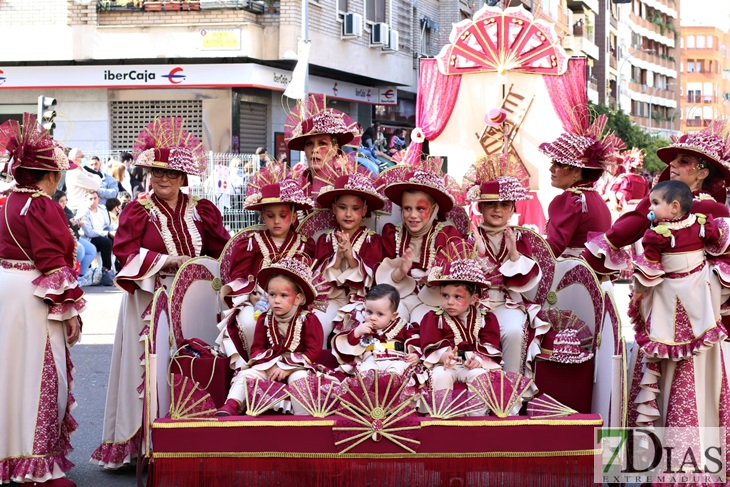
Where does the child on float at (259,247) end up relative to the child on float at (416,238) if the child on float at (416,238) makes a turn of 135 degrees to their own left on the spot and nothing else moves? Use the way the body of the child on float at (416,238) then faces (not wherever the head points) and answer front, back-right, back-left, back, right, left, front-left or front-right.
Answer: back-left

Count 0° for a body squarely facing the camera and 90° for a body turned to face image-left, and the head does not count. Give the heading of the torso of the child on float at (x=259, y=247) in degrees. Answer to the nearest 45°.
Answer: approximately 0°

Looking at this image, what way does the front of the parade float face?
toward the camera

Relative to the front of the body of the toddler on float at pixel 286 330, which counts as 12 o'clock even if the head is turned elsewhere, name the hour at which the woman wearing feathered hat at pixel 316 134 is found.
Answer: The woman wearing feathered hat is roughly at 5 o'clock from the toddler on float.

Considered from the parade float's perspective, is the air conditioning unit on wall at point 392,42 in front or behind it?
behind

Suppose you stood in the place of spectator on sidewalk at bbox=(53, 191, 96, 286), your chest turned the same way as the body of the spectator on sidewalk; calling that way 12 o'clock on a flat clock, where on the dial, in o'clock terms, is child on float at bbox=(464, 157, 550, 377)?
The child on float is roughly at 1 o'clock from the spectator on sidewalk.

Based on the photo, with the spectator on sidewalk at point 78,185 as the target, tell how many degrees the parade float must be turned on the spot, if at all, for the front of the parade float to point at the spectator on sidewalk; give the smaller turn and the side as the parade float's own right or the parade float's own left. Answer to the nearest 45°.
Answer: approximately 135° to the parade float's own right

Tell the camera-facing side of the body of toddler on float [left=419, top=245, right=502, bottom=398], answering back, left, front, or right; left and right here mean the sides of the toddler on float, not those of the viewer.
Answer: front

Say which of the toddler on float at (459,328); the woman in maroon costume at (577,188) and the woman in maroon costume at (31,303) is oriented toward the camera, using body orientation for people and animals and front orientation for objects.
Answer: the toddler on float

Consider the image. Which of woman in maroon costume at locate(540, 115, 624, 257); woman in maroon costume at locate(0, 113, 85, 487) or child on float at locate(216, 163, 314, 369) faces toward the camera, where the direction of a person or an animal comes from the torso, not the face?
the child on float

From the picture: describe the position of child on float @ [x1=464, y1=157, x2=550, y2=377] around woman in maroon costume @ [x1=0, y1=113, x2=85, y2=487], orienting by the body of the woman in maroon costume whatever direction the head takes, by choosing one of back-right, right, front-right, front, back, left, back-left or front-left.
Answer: front-right

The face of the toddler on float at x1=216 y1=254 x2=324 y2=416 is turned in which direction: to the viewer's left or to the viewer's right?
to the viewer's left
